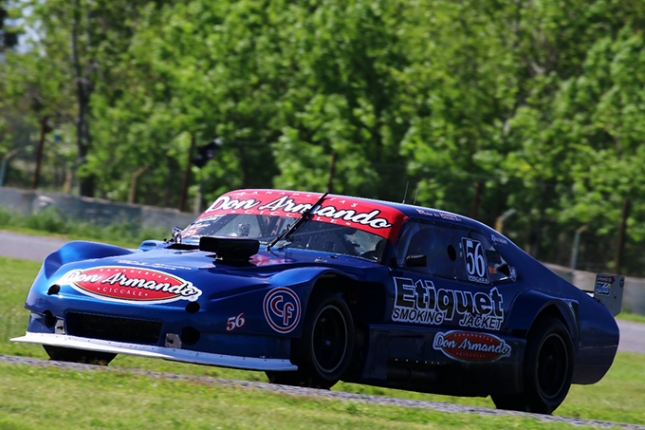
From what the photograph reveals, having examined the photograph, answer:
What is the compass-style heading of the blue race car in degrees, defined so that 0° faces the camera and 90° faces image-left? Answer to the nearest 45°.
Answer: approximately 45°
